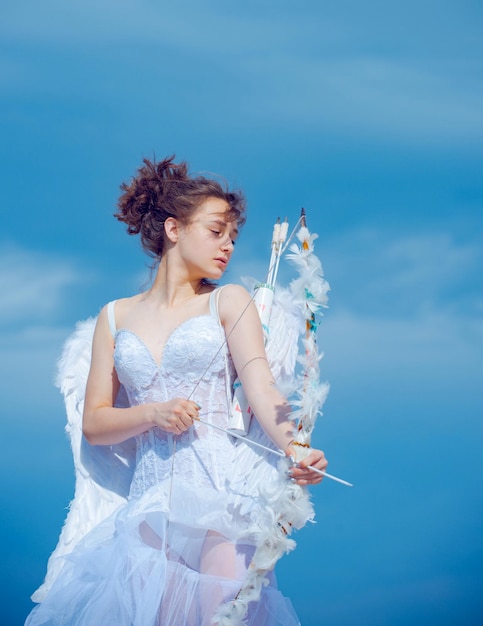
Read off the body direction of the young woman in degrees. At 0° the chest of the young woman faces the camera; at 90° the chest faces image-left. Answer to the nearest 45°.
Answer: approximately 0°
